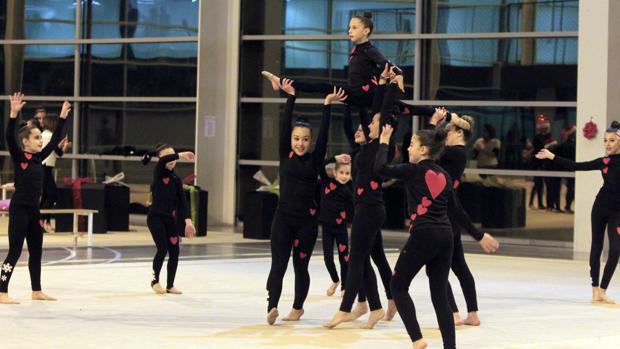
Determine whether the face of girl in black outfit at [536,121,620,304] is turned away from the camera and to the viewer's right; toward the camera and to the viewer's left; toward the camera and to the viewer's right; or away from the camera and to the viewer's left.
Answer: toward the camera and to the viewer's left

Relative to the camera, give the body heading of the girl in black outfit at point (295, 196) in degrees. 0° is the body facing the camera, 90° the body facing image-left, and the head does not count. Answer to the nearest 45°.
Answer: approximately 0°

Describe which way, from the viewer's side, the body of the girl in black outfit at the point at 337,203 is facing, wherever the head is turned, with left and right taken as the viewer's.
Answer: facing the viewer

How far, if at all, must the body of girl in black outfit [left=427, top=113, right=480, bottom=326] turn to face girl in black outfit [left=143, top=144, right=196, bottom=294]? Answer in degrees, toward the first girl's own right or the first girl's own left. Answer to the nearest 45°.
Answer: approximately 45° to the first girl's own right

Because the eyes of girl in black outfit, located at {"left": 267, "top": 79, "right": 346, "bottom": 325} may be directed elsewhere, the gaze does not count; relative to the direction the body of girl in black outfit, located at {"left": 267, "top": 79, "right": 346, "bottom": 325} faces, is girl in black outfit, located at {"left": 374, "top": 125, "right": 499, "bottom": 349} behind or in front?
in front

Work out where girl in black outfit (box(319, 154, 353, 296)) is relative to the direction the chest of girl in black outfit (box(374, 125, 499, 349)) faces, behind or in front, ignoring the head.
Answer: in front

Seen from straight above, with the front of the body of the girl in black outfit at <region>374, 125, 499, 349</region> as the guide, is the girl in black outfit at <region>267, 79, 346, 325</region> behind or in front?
in front

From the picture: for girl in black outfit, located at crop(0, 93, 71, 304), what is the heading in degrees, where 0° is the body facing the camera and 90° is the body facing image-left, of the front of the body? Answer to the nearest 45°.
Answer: approximately 315°

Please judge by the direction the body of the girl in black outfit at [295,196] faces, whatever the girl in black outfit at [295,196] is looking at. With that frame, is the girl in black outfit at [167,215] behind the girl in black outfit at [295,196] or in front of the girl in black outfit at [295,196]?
behind

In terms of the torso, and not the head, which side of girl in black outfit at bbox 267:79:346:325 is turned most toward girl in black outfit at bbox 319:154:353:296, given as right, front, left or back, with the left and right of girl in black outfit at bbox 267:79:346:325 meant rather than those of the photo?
back

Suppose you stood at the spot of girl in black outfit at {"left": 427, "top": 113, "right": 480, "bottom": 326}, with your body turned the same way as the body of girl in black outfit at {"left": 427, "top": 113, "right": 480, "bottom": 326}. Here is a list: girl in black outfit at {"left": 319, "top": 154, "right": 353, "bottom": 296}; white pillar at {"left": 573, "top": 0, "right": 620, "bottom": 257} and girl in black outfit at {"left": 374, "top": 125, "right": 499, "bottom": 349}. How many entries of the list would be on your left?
1

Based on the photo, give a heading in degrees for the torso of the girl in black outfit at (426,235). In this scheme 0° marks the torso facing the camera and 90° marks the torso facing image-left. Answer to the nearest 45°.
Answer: approximately 135°

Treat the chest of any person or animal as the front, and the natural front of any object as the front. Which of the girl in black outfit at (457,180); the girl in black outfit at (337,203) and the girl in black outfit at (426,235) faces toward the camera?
the girl in black outfit at (337,203)
